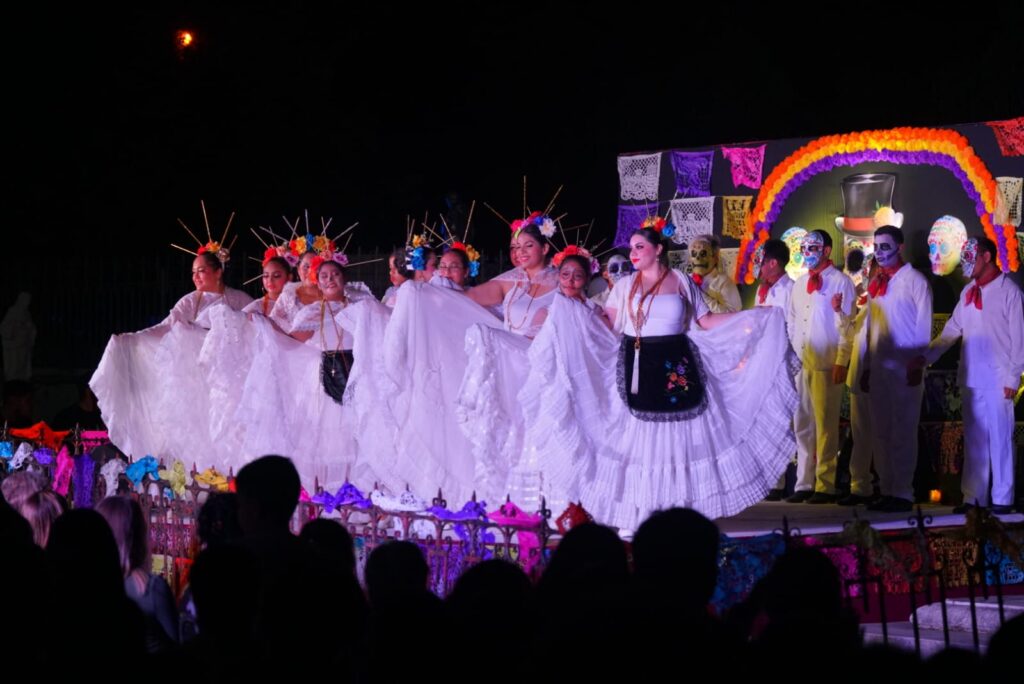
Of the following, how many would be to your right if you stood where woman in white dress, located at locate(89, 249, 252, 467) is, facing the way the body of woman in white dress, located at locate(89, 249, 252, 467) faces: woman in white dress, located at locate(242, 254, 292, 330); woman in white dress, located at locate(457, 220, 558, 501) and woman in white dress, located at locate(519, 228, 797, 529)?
0

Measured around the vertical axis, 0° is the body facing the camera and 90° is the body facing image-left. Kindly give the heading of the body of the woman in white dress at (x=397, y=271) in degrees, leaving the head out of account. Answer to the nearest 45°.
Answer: approximately 45°

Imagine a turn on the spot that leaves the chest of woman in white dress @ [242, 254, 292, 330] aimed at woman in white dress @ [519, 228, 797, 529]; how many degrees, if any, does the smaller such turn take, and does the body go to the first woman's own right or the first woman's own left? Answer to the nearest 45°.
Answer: approximately 90° to the first woman's own left

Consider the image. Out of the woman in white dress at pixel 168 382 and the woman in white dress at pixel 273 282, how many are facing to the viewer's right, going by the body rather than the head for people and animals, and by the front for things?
0

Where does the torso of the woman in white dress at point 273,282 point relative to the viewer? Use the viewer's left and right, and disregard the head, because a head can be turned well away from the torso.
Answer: facing the viewer and to the left of the viewer

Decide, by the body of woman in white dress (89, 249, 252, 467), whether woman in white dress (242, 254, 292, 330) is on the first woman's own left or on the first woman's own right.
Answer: on the first woman's own left

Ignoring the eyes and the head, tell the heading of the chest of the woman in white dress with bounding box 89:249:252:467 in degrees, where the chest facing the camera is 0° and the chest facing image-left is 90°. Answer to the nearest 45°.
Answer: approximately 45°

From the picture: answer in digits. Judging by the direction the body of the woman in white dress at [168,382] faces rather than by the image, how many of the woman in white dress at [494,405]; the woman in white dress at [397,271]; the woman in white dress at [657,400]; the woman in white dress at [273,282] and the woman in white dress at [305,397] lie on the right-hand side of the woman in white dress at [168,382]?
0

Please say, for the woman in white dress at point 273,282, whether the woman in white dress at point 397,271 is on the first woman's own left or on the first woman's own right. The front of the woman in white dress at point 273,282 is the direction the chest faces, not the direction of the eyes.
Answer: on the first woman's own left

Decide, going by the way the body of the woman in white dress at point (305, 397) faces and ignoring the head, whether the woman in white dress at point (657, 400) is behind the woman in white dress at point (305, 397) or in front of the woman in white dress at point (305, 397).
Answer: in front

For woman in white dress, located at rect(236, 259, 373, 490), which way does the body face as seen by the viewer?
toward the camera

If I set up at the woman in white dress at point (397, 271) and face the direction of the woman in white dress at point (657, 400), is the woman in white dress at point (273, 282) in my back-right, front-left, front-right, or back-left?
back-right

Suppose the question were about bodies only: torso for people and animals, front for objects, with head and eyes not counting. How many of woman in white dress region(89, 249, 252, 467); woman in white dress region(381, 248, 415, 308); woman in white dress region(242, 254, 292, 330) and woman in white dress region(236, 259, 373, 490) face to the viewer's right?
0
